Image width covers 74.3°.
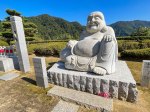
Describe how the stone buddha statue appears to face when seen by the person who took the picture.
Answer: facing the viewer and to the left of the viewer

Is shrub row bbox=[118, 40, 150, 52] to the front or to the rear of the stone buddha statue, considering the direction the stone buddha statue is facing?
to the rear

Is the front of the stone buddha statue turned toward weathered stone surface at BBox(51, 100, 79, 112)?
yes

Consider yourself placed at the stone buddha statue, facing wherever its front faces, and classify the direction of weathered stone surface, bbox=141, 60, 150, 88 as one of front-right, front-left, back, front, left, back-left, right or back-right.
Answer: back-left

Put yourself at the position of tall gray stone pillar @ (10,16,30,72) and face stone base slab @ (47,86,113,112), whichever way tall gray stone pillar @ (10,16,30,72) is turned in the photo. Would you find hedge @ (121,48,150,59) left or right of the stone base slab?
left

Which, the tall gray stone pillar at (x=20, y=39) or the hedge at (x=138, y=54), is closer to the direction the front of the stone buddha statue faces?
the tall gray stone pillar

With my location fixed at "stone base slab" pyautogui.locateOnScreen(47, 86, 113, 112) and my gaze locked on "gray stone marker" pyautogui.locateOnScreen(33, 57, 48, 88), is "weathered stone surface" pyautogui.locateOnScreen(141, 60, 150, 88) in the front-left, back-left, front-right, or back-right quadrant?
back-right

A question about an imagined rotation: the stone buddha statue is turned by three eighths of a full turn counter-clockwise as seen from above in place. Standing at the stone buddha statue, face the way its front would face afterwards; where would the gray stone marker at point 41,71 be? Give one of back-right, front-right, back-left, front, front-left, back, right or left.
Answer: back

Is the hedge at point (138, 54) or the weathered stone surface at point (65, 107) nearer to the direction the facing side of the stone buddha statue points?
the weathered stone surface

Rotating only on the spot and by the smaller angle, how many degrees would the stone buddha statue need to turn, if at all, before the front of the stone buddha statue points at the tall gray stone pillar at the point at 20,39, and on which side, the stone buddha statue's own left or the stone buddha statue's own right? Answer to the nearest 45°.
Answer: approximately 45° to the stone buddha statue's own right

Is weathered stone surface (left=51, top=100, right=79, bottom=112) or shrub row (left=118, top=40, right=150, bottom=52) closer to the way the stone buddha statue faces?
the weathered stone surface

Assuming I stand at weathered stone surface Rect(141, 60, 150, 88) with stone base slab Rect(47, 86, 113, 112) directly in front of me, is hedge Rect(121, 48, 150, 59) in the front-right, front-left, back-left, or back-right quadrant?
back-right
